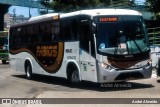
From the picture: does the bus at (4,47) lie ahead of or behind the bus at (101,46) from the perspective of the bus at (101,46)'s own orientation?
behind

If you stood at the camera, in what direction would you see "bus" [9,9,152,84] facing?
facing the viewer and to the right of the viewer

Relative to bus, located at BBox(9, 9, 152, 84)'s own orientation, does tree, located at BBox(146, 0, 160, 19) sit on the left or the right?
on its left
